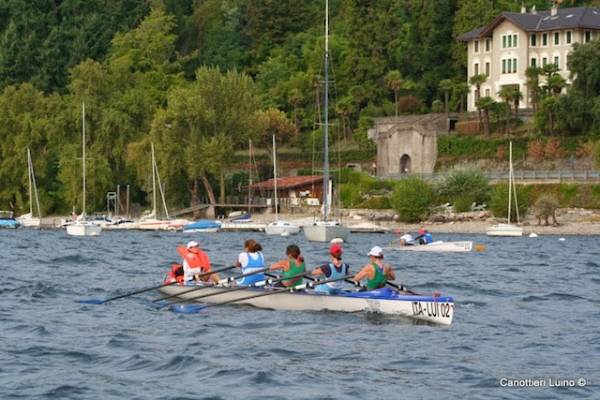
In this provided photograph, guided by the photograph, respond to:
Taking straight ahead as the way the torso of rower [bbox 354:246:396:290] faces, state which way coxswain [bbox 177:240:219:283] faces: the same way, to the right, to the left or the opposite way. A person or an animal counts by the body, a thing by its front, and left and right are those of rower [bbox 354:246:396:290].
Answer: the opposite way

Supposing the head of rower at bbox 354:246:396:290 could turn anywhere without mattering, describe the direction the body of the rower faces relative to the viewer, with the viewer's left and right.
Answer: facing away from the viewer and to the left of the viewer

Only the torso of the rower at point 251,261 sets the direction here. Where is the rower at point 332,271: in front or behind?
behind

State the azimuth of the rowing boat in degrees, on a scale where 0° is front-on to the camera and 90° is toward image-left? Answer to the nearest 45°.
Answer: approximately 315°

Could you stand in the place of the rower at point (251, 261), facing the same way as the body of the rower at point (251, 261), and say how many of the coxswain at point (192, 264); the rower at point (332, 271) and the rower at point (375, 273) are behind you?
2

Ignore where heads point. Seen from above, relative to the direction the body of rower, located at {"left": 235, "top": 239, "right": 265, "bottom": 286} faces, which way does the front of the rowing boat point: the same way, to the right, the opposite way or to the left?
the opposite way

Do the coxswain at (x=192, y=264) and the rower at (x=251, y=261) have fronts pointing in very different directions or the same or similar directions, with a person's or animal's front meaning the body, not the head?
very different directions

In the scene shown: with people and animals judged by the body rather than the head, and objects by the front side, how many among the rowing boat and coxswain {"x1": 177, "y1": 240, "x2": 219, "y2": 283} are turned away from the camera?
0

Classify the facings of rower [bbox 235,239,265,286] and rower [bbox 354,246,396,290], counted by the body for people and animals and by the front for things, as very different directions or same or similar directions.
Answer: same or similar directions

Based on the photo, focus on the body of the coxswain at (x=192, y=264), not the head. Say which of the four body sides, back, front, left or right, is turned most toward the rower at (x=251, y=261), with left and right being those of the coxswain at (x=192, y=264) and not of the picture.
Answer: front

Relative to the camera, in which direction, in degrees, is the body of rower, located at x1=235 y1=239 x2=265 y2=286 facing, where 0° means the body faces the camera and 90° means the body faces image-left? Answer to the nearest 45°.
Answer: approximately 135°
